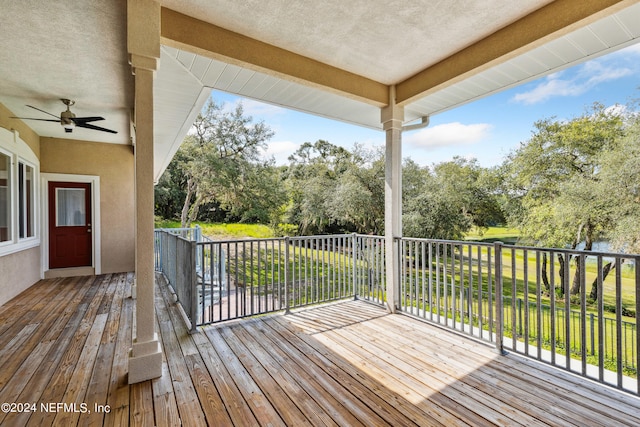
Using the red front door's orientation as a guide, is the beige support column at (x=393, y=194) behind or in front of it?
in front

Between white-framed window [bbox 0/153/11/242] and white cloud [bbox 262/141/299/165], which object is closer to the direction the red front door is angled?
the white-framed window

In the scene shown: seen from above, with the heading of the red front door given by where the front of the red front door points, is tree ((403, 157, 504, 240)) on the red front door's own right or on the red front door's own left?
on the red front door's own left

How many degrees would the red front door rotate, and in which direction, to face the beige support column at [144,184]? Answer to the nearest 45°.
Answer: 0° — it already faces it

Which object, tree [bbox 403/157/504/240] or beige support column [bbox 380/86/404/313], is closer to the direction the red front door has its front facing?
the beige support column

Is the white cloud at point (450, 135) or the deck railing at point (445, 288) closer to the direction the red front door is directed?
the deck railing

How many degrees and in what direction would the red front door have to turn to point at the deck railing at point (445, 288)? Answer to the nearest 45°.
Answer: approximately 45° to its left

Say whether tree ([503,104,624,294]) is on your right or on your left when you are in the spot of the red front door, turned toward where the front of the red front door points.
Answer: on your left

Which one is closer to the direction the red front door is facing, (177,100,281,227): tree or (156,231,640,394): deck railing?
the deck railing

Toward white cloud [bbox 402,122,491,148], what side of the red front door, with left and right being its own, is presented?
left
